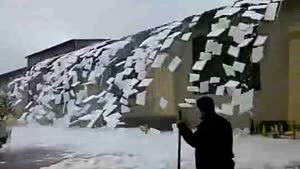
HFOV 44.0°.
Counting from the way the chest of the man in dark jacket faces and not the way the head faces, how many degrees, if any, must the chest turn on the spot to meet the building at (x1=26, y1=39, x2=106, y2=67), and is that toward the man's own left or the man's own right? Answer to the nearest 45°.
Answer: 0° — they already face it

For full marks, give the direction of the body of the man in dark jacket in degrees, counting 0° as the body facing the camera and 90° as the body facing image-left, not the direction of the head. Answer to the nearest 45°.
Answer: approximately 135°

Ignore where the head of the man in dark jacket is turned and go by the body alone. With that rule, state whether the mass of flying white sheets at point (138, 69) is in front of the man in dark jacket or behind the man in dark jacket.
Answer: in front
